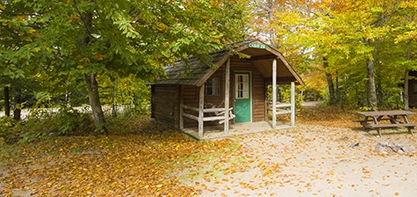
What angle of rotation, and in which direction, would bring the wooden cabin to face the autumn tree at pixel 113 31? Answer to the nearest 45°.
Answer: approximately 90° to its right

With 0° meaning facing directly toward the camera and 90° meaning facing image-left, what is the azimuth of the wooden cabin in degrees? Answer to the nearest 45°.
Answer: approximately 315°

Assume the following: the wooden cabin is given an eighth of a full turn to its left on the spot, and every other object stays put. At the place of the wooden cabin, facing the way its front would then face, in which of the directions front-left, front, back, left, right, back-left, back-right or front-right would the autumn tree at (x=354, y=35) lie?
front

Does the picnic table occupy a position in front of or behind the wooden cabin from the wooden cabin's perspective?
in front

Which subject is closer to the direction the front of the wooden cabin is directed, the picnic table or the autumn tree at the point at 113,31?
the picnic table
